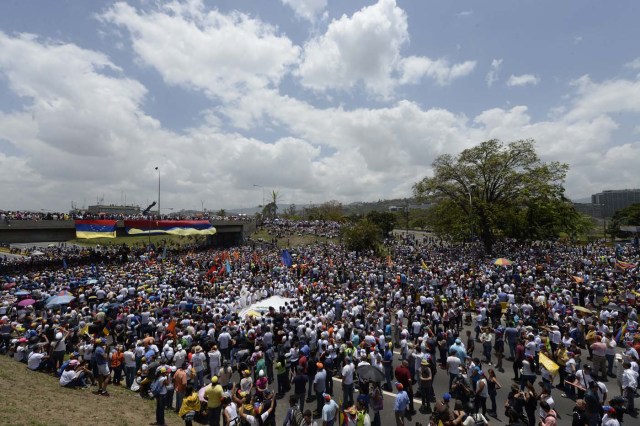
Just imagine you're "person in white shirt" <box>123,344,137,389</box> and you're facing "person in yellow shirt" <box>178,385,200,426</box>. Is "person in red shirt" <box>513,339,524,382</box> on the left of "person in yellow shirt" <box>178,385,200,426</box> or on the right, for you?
left

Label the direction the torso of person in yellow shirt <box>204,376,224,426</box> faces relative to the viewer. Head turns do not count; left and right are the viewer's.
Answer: facing away from the viewer

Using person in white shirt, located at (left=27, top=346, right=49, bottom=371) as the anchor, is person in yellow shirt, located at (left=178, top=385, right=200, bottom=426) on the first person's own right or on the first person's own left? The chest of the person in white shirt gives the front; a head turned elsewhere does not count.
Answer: on the first person's own right

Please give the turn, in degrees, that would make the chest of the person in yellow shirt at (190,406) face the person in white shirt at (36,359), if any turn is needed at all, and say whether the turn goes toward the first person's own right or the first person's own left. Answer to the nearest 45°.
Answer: approximately 45° to the first person's own left

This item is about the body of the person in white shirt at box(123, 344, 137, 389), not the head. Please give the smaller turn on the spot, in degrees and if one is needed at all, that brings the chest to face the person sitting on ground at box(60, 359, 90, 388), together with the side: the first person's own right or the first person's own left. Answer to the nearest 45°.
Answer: approximately 135° to the first person's own left

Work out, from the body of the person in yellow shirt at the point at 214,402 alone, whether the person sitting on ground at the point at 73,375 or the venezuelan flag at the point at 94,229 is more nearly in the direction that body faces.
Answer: the venezuelan flag

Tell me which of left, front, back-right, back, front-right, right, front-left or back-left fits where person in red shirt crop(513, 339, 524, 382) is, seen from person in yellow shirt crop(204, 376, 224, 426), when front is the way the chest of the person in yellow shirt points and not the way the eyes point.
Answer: right

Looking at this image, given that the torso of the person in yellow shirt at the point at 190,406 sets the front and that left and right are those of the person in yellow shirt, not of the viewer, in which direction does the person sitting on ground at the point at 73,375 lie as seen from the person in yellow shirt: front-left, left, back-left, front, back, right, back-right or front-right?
front-left

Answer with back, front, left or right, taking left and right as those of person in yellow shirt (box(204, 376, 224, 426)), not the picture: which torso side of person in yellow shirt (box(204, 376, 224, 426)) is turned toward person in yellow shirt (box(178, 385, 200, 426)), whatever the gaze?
left

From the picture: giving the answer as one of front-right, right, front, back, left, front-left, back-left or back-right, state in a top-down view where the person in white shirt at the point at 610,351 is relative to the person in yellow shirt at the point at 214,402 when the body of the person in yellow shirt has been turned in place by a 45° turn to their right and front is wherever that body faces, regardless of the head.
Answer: front-right

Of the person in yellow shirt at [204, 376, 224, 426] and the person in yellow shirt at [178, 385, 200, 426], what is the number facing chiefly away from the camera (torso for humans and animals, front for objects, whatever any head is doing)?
2

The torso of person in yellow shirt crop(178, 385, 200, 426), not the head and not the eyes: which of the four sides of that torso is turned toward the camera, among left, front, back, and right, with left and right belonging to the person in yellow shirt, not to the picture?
back

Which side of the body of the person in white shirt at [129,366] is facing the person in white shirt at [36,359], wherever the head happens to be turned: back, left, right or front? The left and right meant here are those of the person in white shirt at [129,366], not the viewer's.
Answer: left
